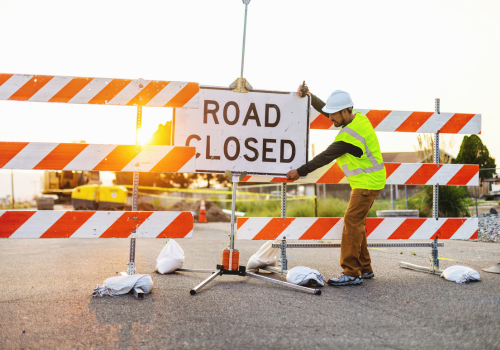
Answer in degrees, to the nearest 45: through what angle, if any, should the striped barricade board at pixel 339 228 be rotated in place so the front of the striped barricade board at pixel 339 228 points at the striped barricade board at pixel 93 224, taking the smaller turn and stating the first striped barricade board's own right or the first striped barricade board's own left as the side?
approximately 45° to the first striped barricade board's own right

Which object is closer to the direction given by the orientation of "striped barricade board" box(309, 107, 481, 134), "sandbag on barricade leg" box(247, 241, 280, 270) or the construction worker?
the construction worker

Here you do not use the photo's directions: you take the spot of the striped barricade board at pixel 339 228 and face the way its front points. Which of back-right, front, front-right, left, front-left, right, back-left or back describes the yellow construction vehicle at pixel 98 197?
back-right

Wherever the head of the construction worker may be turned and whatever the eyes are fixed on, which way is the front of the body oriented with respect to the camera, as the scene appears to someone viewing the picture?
to the viewer's left

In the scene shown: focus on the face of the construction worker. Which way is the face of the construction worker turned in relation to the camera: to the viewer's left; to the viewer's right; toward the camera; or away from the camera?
to the viewer's left
